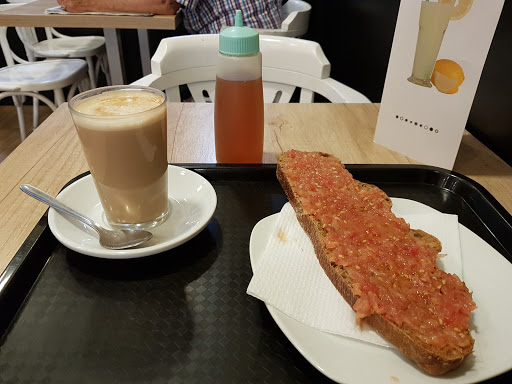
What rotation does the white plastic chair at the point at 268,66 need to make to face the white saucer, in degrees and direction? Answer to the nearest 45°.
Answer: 0° — it already faces it

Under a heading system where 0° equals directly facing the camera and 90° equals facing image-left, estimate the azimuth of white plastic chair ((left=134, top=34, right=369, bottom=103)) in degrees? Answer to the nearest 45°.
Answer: approximately 0°

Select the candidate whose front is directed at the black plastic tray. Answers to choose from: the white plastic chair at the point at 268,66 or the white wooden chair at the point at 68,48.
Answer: the white plastic chair at the point at 268,66

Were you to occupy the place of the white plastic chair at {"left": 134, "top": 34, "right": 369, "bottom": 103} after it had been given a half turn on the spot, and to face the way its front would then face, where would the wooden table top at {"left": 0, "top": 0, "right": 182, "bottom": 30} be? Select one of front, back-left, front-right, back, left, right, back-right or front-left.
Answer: front-left
